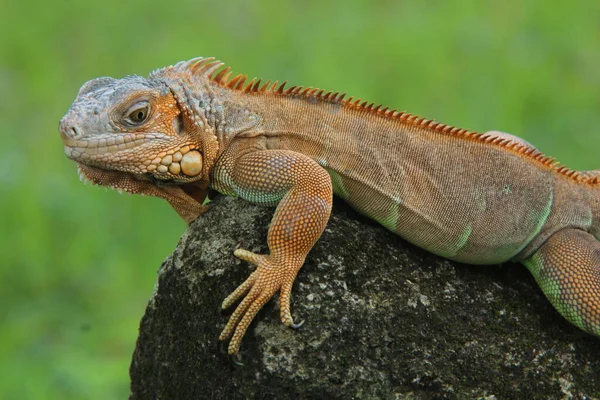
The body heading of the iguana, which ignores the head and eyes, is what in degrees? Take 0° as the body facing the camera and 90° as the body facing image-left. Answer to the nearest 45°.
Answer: approximately 90°
